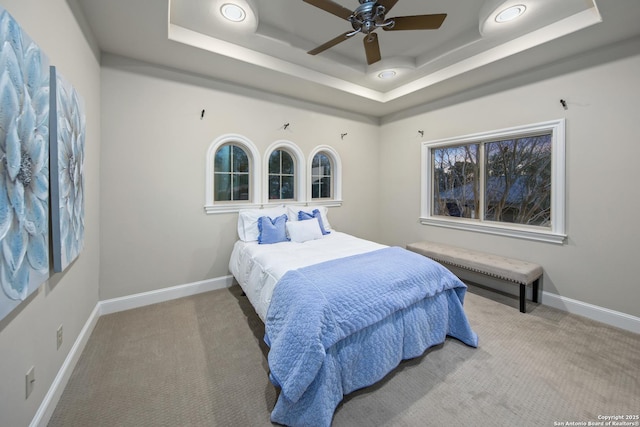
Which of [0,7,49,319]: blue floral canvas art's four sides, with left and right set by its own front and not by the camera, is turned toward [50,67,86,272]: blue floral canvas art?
left

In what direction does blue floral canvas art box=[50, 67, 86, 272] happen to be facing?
to the viewer's right

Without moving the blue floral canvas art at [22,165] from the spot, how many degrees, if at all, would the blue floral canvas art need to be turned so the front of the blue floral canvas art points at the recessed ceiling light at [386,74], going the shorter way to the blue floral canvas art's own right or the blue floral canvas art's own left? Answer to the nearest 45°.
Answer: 0° — it already faces it

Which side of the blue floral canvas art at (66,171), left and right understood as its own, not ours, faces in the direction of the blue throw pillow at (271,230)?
front

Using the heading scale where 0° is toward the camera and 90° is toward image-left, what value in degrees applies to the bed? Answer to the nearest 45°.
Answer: approximately 315°

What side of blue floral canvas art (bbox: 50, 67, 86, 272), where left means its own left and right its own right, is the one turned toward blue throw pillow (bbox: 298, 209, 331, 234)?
front

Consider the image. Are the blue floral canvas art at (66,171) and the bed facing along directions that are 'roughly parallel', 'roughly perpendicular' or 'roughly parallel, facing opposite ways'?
roughly perpendicular

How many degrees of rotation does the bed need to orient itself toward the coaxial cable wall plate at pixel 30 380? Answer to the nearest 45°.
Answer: approximately 90° to its right

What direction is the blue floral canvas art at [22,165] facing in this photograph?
to the viewer's right

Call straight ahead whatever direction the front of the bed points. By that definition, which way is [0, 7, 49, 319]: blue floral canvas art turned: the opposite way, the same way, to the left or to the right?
to the left

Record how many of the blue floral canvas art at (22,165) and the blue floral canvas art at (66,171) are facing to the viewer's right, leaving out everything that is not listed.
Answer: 2

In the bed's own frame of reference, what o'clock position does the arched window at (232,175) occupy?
The arched window is roughly at 6 o'clock from the bed.

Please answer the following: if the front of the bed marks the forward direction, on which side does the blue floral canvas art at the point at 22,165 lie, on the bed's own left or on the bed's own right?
on the bed's own right
